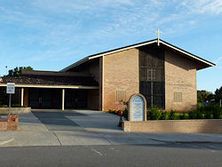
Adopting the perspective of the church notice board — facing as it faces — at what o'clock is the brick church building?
The brick church building is roughly at 6 o'clock from the church notice board.

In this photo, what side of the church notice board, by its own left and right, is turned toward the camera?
front
